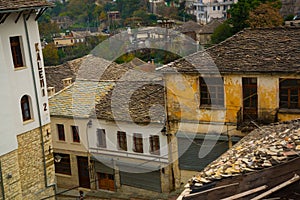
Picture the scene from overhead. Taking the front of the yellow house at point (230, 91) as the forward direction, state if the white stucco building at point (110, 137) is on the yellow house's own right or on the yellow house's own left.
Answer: on the yellow house's own right

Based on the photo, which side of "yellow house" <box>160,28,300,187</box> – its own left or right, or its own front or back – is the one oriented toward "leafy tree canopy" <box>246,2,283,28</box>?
back

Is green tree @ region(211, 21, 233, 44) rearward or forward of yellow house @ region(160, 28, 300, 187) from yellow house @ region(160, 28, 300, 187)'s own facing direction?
rearward

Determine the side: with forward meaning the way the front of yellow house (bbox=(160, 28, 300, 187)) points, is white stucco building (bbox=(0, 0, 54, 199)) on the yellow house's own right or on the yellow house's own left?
on the yellow house's own right

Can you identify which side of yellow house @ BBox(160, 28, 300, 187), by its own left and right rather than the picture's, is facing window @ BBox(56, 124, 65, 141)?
right

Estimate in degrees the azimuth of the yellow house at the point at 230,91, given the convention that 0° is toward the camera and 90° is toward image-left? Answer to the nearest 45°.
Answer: approximately 0°

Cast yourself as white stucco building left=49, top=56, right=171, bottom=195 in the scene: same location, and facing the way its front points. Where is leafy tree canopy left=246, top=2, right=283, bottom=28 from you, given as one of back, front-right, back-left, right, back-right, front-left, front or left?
back-left

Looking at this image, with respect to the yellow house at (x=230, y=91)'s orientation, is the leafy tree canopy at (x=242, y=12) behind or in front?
behind

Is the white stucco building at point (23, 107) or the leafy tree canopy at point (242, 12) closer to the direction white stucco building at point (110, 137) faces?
the white stucco building

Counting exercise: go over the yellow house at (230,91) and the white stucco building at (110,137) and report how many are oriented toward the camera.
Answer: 2

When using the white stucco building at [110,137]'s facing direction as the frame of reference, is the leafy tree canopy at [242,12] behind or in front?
behind
